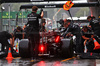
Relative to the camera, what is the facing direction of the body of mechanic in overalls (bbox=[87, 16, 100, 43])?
to the viewer's left

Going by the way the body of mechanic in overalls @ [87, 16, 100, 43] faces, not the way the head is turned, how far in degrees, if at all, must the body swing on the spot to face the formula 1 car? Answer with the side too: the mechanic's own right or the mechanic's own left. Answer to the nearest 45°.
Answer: approximately 45° to the mechanic's own left

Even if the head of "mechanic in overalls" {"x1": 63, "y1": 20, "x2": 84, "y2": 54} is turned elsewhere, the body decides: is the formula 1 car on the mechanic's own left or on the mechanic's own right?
on the mechanic's own left

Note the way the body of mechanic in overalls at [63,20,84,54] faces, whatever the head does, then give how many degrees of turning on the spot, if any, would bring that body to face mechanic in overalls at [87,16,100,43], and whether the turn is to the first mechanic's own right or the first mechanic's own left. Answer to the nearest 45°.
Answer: approximately 180°

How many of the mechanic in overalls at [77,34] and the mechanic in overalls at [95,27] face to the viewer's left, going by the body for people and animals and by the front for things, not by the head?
2

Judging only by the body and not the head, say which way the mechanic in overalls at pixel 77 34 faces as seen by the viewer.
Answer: to the viewer's left

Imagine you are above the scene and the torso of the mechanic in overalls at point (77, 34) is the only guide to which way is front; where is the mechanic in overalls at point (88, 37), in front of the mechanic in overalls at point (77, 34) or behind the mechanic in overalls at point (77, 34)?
behind

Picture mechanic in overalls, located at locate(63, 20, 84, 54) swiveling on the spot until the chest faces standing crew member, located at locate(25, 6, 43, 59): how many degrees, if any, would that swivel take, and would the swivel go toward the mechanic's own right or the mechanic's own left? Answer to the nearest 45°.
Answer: approximately 45° to the mechanic's own left
